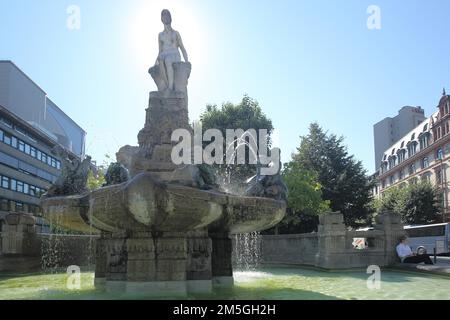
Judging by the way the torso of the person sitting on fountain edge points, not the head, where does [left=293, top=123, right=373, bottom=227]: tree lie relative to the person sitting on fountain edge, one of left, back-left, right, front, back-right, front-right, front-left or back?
left

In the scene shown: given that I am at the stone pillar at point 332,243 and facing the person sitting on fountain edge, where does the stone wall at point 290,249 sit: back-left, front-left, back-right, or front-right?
back-left

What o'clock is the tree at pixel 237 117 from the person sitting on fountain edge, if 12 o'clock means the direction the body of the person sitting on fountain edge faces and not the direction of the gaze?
The tree is roughly at 8 o'clock from the person sitting on fountain edge.

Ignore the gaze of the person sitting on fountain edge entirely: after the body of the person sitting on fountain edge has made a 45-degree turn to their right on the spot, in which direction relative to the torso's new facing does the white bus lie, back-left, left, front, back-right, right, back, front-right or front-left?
back-left

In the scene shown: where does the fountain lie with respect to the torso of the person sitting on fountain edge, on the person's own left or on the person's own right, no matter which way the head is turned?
on the person's own right

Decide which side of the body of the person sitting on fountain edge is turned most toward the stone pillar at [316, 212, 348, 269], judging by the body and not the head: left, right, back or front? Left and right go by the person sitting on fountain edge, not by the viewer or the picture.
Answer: back

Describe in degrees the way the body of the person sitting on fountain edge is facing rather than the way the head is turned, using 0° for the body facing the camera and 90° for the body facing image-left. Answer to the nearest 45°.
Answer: approximately 270°

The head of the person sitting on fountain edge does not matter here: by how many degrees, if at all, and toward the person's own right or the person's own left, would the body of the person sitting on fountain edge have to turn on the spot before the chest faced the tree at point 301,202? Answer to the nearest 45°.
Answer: approximately 90° to the person's own left

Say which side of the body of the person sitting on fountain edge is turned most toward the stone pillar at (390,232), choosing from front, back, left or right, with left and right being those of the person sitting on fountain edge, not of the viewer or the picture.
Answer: back
